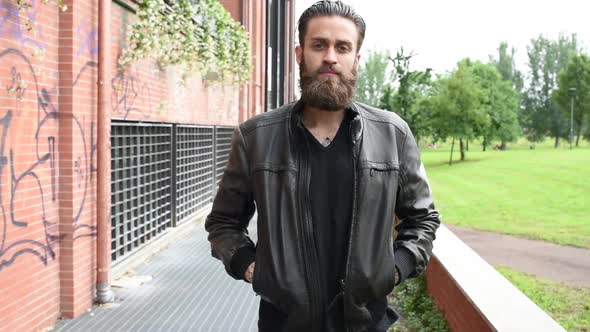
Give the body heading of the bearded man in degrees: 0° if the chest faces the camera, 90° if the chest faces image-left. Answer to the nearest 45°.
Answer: approximately 0°

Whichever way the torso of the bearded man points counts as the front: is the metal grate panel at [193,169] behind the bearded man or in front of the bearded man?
behind

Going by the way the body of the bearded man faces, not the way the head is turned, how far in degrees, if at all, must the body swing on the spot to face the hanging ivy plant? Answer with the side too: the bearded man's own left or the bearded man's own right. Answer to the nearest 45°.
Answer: approximately 180°

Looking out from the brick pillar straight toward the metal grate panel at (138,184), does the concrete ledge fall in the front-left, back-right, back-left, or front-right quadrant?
back-right

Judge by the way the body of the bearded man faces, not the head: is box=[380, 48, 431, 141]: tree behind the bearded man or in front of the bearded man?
behind

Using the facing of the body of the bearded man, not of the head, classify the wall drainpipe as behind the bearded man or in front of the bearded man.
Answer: behind
